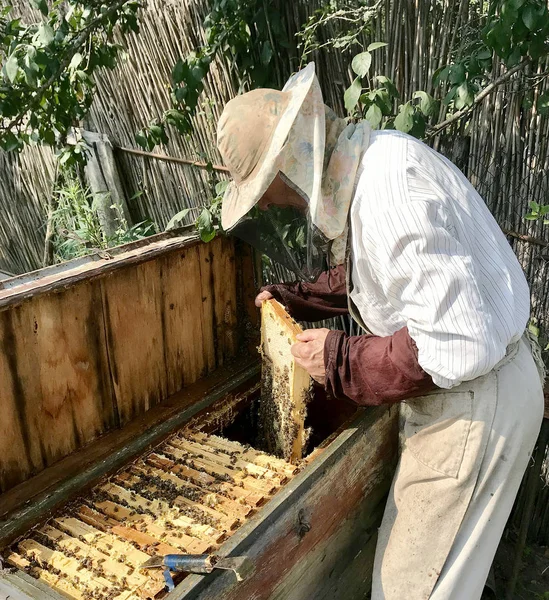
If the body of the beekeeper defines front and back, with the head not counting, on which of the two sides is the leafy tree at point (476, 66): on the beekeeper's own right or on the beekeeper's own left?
on the beekeeper's own right

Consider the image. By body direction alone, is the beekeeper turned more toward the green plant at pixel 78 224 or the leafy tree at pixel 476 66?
the green plant

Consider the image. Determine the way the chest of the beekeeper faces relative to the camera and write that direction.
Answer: to the viewer's left

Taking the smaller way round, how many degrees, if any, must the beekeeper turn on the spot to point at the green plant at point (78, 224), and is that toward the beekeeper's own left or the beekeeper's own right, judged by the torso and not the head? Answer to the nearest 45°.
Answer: approximately 45° to the beekeeper's own right

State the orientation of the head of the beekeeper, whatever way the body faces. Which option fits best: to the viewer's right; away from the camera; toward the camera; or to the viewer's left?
to the viewer's left
